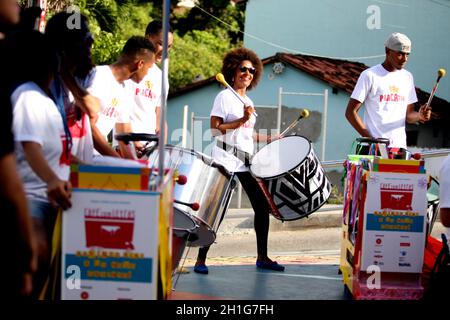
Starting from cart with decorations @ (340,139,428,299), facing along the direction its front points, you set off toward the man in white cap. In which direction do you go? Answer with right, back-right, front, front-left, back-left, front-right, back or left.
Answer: back

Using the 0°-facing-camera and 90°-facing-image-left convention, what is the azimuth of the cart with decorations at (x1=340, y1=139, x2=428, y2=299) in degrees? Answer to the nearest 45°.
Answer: approximately 0°

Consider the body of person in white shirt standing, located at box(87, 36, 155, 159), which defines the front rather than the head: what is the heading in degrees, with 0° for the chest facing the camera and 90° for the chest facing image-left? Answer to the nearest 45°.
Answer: approximately 315°

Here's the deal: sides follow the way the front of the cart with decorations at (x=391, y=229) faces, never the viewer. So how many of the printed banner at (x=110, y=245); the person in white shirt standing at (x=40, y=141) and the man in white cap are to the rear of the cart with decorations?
1

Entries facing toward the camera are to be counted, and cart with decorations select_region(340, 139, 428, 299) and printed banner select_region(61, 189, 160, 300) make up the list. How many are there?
2

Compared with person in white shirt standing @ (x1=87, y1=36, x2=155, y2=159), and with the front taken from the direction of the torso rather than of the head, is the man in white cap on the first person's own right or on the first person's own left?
on the first person's own left

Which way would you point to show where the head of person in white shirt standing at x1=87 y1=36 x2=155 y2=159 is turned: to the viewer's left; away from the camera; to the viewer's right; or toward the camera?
to the viewer's right
